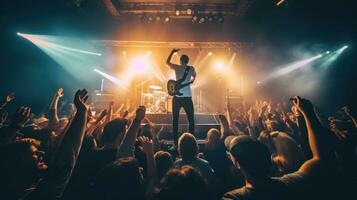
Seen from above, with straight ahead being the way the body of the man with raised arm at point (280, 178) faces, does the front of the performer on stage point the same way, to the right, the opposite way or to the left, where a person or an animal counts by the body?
the opposite way

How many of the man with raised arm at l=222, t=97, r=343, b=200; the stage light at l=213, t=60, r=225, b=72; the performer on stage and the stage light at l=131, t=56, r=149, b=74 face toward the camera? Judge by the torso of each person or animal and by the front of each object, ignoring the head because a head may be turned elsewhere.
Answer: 3

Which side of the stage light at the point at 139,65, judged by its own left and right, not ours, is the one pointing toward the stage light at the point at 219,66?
left

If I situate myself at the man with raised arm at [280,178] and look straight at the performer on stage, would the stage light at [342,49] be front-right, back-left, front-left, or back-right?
front-right

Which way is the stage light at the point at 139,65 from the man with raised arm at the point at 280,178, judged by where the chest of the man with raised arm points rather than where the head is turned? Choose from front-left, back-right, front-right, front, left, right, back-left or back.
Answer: front

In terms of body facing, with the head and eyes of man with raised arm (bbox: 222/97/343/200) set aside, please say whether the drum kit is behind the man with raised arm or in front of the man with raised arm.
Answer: in front

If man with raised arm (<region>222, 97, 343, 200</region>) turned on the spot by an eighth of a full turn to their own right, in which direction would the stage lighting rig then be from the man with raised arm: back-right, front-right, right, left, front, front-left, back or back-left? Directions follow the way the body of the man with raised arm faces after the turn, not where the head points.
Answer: front-left

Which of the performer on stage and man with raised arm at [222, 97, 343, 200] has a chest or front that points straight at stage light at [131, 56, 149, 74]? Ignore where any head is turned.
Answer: the man with raised arm

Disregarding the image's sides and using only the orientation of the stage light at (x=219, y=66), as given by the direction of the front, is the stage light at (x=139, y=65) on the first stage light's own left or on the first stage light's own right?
on the first stage light's own right

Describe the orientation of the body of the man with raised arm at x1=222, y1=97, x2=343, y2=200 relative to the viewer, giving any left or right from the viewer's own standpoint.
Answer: facing away from the viewer and to the left of the viewer

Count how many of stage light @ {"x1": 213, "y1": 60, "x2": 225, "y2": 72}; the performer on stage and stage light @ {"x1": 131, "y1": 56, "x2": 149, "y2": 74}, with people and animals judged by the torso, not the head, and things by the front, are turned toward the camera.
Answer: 3

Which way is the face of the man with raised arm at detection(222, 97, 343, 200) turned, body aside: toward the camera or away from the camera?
away from the camera

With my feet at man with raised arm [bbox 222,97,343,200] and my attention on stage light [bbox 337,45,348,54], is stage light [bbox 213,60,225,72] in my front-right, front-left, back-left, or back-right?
front-left

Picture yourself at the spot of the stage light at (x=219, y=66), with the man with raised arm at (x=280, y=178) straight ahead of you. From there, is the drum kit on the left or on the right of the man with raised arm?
right

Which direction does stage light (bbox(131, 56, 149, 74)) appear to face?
toward the camera
